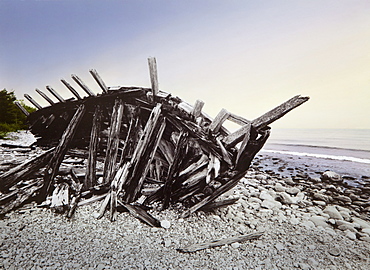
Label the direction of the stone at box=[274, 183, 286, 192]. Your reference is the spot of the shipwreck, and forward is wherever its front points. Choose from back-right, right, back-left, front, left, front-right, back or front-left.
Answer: front

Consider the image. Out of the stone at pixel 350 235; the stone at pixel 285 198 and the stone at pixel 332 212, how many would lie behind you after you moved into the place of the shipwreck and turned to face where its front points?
0

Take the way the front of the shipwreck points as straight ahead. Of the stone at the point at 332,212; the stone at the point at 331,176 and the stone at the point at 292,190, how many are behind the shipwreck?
0

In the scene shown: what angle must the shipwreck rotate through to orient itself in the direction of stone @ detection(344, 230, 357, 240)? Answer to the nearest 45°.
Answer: approximately 45° to its right

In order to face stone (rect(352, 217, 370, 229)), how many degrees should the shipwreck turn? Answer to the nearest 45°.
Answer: approximately 45° to its right

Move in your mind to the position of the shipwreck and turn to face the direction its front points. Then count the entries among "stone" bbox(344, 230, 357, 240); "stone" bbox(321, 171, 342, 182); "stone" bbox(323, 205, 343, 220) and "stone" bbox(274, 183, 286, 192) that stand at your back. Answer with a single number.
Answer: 0

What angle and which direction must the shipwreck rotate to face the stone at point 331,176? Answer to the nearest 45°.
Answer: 0° — it already faces it

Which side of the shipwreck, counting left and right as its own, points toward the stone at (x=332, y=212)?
front

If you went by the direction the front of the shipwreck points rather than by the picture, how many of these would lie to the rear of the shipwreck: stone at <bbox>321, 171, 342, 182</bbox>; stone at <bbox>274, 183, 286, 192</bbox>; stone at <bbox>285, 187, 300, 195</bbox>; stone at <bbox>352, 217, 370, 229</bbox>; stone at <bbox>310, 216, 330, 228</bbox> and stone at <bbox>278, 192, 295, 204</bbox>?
0

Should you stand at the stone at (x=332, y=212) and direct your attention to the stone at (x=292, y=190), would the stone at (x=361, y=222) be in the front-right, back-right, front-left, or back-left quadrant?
back-right

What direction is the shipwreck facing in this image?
to the viewer's right

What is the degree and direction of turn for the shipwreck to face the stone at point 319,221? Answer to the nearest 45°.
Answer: approximately 45° to its right

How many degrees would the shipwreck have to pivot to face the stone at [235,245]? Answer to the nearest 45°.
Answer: approximately 45° to its right
